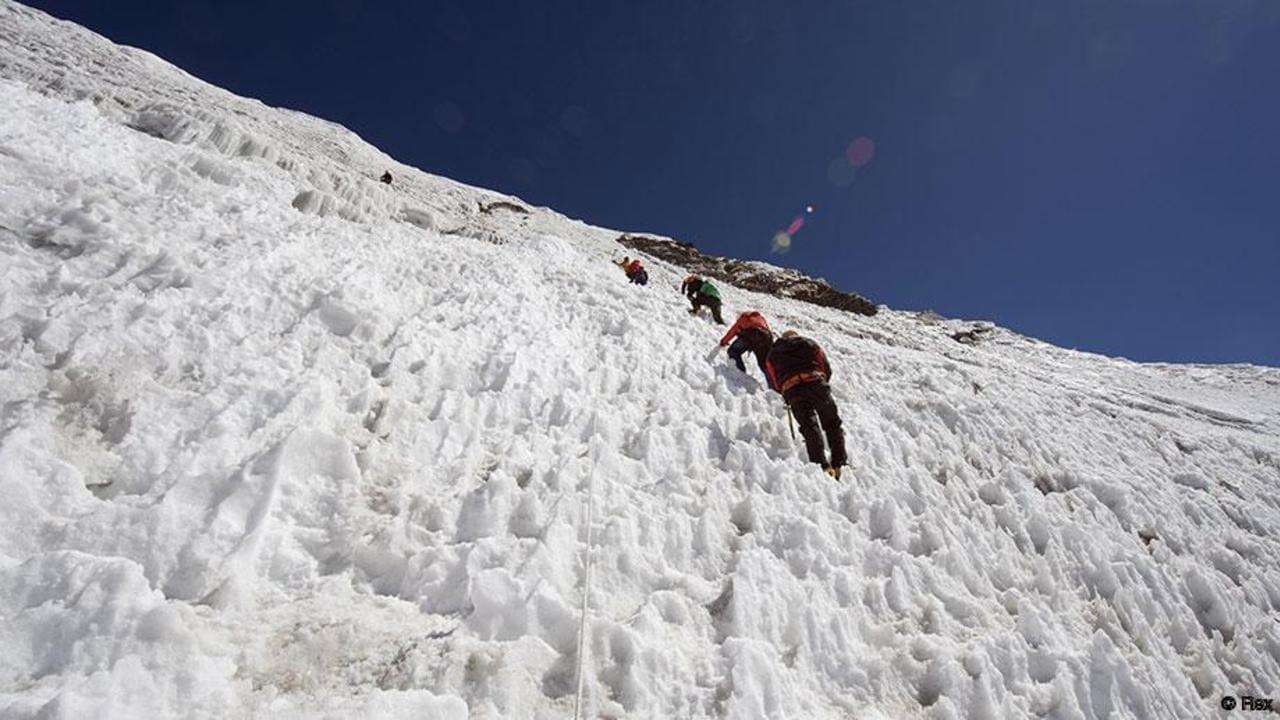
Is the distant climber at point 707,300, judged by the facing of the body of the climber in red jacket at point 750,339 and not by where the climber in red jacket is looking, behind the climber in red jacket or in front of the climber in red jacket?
in front

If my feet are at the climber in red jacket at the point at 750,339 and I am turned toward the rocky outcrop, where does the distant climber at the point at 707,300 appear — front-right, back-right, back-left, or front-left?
front-left

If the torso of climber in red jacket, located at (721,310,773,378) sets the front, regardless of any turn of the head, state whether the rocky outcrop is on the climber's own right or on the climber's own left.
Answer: on the climber's own right

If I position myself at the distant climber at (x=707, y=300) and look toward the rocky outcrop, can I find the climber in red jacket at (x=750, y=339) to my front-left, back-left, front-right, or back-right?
back-right

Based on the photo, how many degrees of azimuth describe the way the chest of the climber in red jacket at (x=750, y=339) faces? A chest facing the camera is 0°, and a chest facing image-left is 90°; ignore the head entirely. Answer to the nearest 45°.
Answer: approximately 135°
